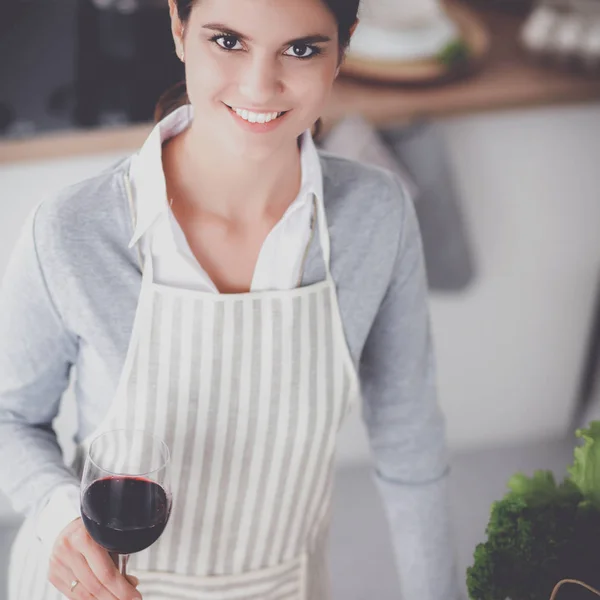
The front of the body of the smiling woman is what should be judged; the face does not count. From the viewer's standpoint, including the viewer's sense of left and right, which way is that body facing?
facing the viewer

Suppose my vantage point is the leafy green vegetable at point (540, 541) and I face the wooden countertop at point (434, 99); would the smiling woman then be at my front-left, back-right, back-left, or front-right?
front-left

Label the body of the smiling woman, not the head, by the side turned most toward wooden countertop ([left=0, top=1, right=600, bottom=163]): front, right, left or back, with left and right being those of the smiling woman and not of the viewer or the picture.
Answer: back

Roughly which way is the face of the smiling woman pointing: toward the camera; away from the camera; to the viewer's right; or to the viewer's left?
toward the camera
